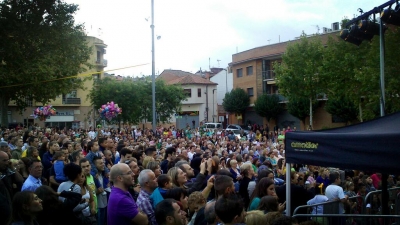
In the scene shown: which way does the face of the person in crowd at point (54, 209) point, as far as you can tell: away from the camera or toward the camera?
away from the camera

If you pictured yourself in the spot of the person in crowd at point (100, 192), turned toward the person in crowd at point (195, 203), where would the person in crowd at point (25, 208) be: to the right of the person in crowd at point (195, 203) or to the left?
right

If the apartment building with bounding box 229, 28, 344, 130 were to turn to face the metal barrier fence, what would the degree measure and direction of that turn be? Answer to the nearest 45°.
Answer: approximately 45° to its left

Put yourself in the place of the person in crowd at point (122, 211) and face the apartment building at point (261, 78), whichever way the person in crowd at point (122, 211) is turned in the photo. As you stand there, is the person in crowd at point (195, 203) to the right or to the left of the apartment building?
right

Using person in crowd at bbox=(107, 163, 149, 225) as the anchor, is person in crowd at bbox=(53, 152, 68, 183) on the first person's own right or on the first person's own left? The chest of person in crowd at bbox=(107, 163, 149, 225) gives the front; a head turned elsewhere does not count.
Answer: on the first person's own left

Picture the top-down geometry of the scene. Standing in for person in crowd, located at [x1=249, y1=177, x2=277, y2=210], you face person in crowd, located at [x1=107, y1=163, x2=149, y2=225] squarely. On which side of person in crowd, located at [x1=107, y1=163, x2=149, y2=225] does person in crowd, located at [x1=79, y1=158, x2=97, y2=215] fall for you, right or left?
right

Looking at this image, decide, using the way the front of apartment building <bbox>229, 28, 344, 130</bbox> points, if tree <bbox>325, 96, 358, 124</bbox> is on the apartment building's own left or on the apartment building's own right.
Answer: on the apartment building's own left
